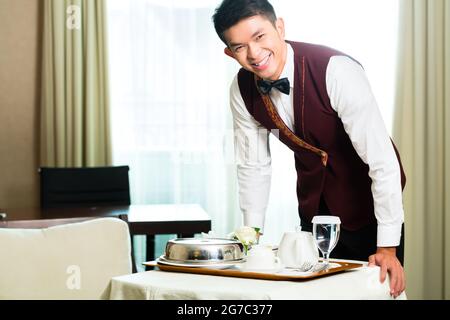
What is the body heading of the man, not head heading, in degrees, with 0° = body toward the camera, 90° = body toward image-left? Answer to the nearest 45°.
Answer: approximately 45°

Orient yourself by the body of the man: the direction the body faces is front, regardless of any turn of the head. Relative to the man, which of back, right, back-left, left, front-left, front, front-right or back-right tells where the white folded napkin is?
front-left
